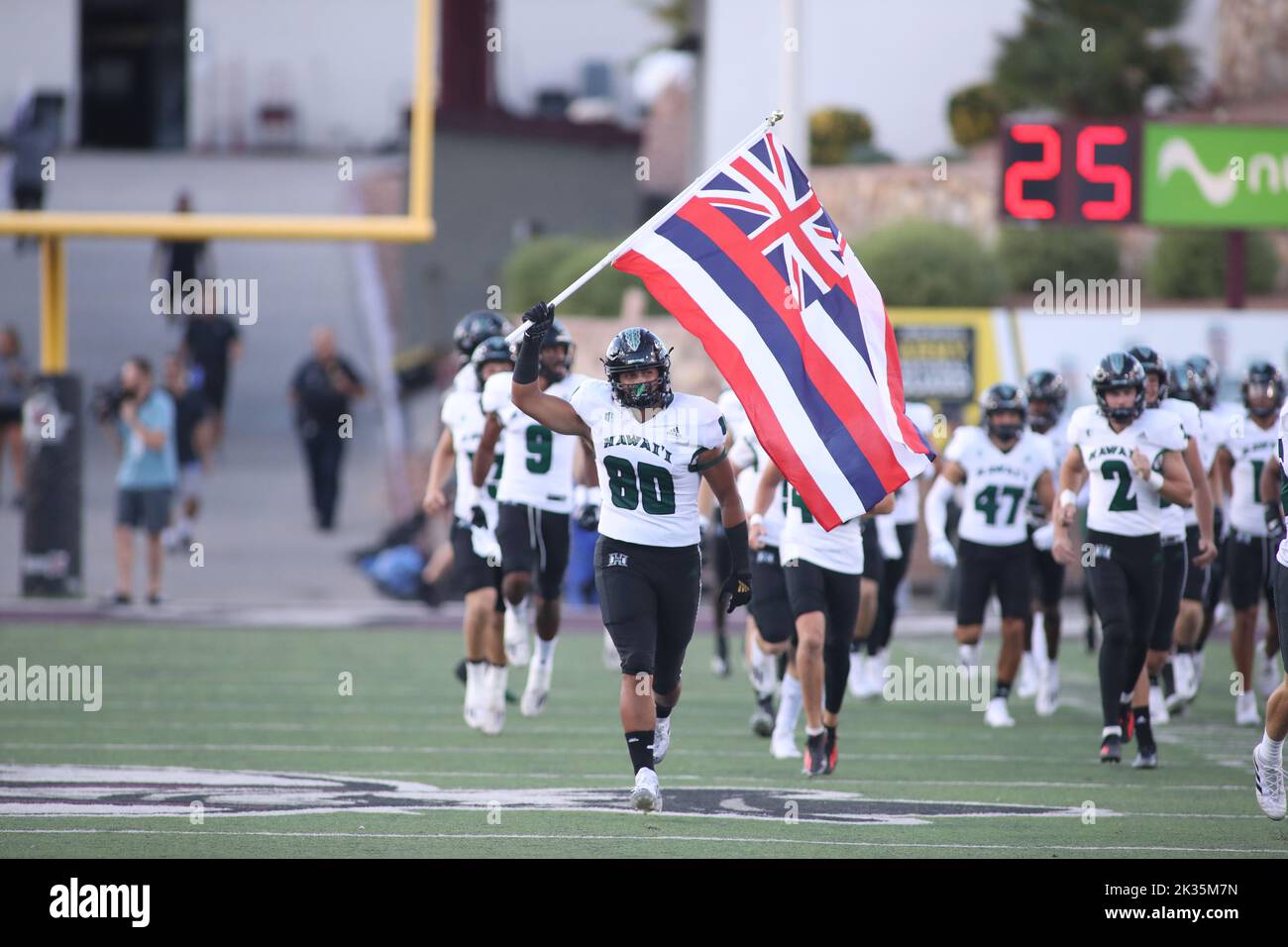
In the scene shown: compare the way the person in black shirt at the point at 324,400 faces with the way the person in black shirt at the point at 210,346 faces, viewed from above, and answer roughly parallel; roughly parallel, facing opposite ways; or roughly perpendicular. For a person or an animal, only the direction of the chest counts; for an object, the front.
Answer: roughly parallel

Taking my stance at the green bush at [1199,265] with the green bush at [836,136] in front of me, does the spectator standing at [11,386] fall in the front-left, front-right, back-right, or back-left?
front-left

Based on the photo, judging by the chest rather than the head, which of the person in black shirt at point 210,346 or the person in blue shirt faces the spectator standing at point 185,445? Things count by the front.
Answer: the person in black shirt

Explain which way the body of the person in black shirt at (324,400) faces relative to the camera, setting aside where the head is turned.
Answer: toward the camera

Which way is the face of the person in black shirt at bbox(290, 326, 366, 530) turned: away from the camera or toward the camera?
toward the camera

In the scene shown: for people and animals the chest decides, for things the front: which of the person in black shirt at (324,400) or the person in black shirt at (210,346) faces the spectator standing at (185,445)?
the person in black shirt at (210,346)

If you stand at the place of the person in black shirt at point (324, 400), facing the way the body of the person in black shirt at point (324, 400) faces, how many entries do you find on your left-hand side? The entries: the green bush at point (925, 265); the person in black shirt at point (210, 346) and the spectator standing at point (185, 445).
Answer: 1

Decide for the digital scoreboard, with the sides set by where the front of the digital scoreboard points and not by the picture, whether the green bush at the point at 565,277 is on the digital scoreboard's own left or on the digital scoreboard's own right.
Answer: on the digital scoreboard's own right

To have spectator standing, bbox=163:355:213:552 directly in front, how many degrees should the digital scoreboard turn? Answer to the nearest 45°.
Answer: approximately 90° to its right

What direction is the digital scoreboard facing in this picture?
toward the camera

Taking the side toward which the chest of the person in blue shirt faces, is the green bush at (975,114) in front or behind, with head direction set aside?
behind

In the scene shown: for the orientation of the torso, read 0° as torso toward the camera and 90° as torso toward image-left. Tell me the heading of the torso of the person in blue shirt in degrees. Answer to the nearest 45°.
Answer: approximately 45°

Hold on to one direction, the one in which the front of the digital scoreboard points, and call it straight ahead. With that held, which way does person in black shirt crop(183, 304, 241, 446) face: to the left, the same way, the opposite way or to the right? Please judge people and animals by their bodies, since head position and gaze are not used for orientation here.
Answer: the same way

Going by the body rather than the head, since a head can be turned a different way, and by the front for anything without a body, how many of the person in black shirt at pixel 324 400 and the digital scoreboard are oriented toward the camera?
2

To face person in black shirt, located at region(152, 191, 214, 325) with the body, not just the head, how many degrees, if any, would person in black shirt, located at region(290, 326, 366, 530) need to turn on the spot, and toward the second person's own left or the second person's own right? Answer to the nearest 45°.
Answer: approximately 135° to the second person's own right

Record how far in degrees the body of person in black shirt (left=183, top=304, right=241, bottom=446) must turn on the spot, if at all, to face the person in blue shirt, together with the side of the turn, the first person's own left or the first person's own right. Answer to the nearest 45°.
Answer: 0° — they already face them
